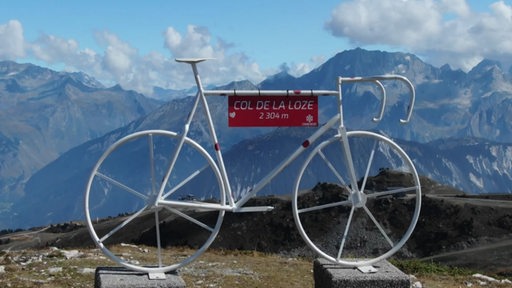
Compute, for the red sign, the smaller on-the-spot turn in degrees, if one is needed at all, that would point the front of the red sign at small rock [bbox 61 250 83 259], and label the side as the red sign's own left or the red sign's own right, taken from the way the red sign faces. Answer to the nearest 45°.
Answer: approximately 135° to the red sign's own right

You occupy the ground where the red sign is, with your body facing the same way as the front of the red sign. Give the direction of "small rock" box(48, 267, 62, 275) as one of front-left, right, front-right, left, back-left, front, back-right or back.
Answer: back-right

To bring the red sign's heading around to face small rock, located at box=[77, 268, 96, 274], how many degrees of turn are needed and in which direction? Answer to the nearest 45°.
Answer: approximately 135° to its right

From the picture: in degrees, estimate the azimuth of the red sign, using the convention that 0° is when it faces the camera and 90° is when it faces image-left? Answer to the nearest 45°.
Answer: approximately 0°
